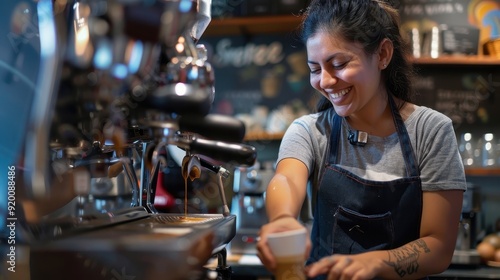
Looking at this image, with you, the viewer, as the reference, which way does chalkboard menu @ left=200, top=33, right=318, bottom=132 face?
facing the viewer

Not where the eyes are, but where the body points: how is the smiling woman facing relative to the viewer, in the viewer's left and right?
facing the viewer and to the left of the viewer

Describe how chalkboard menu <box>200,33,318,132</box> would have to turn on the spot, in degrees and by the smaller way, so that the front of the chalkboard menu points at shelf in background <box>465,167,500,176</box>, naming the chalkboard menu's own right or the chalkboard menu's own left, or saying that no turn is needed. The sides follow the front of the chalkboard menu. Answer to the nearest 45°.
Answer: approximately 90° to the chalkboard menu's own left

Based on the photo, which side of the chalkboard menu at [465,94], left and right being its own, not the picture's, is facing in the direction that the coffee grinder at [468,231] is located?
front

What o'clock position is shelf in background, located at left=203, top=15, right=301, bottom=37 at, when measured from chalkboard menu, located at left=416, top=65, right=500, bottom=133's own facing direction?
The shelf in background is roughly at 2 o'clock from the chalkboard menu.

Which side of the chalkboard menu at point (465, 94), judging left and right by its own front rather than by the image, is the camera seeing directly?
front

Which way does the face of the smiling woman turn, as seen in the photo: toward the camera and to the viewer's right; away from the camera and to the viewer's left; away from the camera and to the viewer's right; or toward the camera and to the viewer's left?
toward the camera and to the viewer's left
